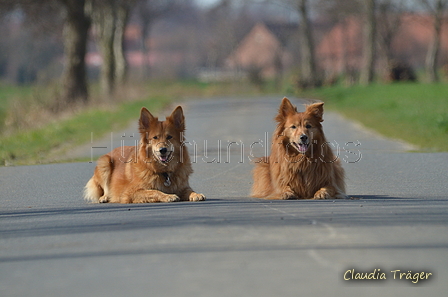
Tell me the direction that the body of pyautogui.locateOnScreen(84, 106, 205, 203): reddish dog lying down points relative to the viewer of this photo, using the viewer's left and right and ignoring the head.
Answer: facing the viewer and to the right of the viewer

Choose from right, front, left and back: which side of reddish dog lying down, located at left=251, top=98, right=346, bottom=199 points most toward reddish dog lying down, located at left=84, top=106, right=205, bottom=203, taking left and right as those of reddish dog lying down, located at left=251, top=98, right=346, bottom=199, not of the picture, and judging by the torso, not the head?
right

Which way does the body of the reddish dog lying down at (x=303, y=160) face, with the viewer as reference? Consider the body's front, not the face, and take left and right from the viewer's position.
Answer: facing the viewer

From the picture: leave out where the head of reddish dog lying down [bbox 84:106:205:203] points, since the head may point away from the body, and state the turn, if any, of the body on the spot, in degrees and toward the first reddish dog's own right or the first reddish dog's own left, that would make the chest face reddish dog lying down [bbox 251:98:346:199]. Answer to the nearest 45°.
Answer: approximately 45° to the first reddish dog's own left

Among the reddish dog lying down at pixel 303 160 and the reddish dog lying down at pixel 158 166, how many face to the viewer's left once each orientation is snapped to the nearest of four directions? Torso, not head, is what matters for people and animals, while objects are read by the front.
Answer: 0
